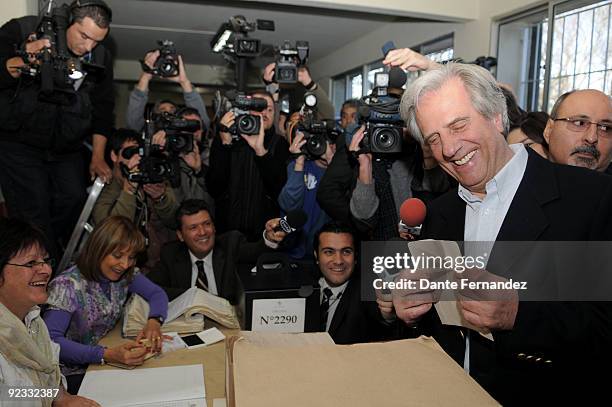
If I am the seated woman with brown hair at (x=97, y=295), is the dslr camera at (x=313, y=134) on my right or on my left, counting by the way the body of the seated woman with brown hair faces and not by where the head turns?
on my left

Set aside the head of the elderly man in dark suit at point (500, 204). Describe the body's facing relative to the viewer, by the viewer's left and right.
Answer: facing the viewer and to the left of the viewer

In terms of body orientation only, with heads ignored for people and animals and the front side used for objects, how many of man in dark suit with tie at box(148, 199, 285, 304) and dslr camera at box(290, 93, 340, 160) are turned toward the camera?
2

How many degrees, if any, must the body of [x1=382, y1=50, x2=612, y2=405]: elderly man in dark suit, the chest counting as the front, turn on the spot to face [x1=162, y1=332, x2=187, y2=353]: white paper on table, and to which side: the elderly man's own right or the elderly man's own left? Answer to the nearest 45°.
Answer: approximately 45° to the elderly man's own right

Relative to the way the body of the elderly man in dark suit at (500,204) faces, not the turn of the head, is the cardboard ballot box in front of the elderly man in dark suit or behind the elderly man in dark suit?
in front

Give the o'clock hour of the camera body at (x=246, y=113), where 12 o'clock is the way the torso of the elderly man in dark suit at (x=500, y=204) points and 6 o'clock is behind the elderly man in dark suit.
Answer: The camera body is roughly at 3 o'clock from the elderly man in dark suit.

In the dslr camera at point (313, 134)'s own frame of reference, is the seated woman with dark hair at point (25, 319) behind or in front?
in front

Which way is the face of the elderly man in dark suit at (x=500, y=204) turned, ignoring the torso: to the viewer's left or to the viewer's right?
to the viewer's left

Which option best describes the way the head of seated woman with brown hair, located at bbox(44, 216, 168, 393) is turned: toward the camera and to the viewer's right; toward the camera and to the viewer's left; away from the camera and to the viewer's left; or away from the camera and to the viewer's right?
toward the camera and to the viewer's right

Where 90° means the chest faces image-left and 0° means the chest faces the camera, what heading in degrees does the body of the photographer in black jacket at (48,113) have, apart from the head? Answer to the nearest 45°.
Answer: approximately 315°

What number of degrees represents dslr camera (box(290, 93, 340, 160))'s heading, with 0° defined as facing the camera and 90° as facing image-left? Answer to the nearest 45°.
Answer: approximately 0°

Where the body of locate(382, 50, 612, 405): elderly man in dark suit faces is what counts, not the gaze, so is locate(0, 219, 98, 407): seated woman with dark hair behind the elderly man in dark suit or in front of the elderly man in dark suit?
in front

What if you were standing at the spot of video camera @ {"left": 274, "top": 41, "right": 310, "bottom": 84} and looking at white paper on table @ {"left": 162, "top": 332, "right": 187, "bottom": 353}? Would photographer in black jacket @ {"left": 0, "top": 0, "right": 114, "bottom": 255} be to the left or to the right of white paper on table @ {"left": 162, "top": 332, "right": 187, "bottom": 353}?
right

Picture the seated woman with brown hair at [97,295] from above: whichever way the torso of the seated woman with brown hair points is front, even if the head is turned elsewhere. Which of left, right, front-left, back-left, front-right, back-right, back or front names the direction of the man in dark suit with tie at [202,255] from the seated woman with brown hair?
left

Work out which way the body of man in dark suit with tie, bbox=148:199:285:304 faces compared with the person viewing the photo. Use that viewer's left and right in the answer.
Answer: facing the viewer

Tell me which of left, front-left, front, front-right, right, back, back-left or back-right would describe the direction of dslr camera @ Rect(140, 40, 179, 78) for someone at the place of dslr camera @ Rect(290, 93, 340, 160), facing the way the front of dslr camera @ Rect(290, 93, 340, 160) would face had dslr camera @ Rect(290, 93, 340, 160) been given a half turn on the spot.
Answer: front-left
